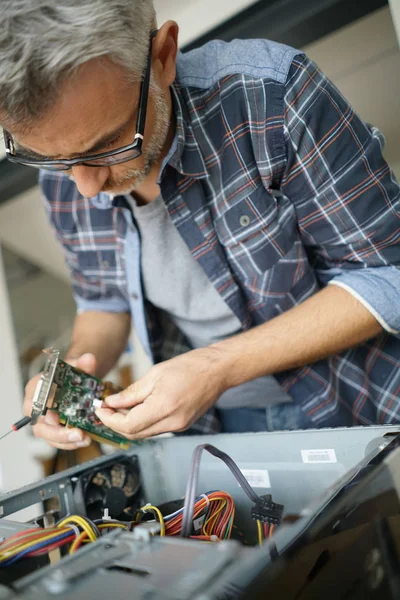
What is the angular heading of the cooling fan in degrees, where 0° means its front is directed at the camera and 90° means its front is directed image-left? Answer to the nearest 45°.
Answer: approximately 0°
